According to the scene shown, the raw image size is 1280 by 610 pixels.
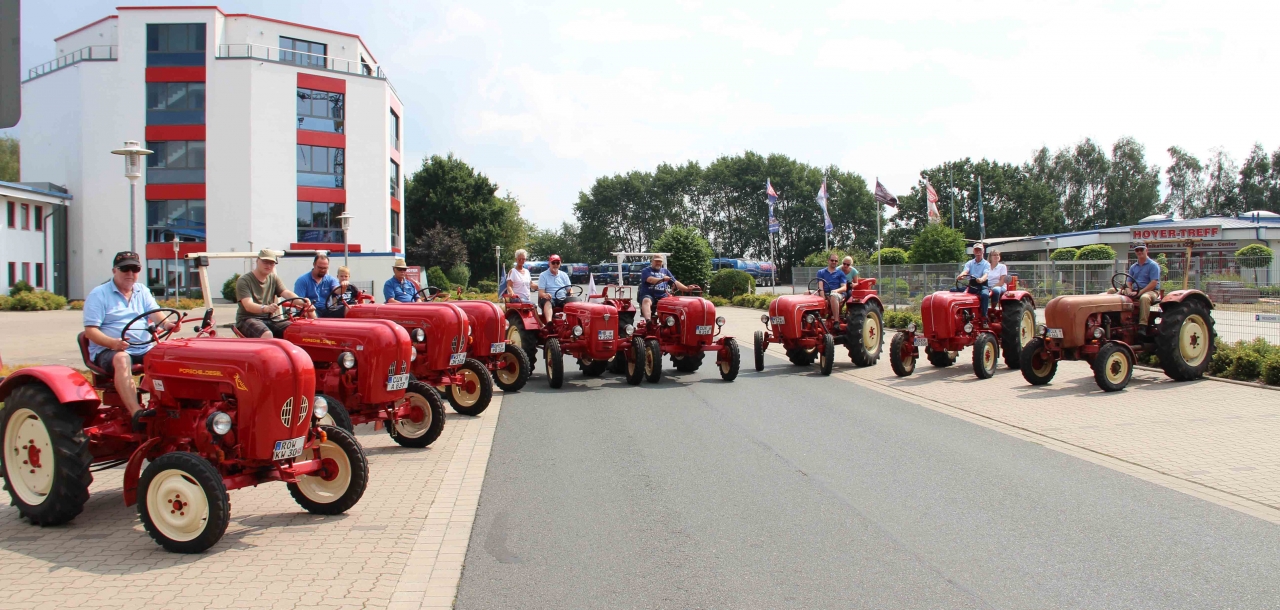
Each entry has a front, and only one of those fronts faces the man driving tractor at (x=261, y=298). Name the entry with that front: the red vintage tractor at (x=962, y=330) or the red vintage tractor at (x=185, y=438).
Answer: the red vintage tractor at (x=962, y=330)

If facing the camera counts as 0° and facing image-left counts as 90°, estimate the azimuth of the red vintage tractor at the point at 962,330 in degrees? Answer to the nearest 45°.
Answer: approximately 45°

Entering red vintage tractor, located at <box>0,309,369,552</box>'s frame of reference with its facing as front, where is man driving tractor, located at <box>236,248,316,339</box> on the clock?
The man driving tractor is roughly at 8 o'clock from the red vintage tractor.

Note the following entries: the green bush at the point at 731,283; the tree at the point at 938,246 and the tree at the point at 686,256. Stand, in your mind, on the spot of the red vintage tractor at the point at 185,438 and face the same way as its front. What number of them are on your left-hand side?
3

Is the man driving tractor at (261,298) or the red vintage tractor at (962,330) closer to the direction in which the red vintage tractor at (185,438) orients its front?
the red vintage tractor

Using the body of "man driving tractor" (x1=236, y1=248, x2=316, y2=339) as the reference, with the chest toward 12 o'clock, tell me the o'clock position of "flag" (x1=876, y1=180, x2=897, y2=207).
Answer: The flag is roughly at 9 o'clock from the man driving tractor.

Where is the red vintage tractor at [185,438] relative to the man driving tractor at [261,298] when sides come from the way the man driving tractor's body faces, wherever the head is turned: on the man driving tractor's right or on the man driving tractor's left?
on the man driving tractor's right

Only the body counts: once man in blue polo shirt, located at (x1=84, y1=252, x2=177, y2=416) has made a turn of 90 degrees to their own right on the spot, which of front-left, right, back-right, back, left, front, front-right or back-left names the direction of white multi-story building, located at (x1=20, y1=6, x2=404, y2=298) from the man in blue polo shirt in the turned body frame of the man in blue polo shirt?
back-right

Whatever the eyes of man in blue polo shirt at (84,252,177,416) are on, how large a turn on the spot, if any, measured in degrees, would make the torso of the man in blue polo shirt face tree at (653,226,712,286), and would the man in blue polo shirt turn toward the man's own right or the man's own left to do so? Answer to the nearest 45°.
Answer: approximately 90° to the man's own left

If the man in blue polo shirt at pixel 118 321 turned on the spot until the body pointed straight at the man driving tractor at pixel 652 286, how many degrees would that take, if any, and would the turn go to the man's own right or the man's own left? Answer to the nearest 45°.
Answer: approximately 90° to the man's own left

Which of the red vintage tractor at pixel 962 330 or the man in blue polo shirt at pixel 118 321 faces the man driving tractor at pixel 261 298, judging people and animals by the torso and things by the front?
the red vintage tractor

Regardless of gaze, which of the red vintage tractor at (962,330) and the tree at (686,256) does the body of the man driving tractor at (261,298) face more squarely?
the red vintage tractor
